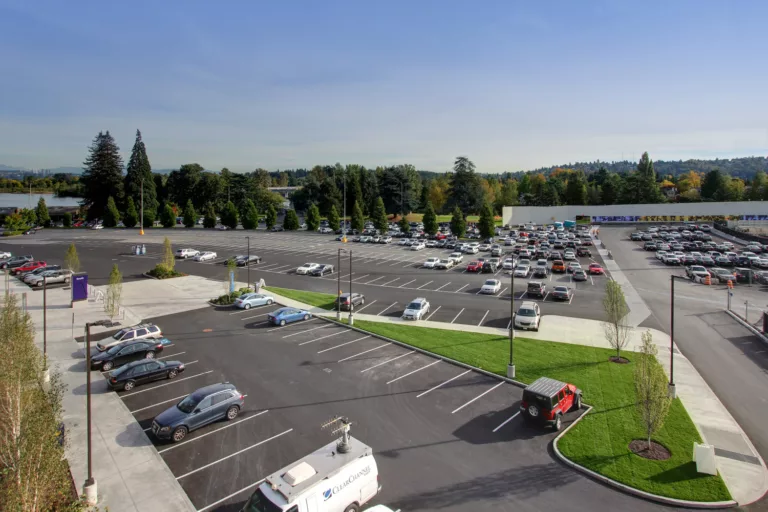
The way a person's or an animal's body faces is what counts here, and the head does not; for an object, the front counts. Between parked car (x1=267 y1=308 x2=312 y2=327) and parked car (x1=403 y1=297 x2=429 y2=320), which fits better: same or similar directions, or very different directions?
very different directions

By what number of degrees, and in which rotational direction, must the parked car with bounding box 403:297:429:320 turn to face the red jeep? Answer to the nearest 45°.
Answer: approximately 45° to its left

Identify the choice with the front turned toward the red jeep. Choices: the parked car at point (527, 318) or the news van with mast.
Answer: the parked car
